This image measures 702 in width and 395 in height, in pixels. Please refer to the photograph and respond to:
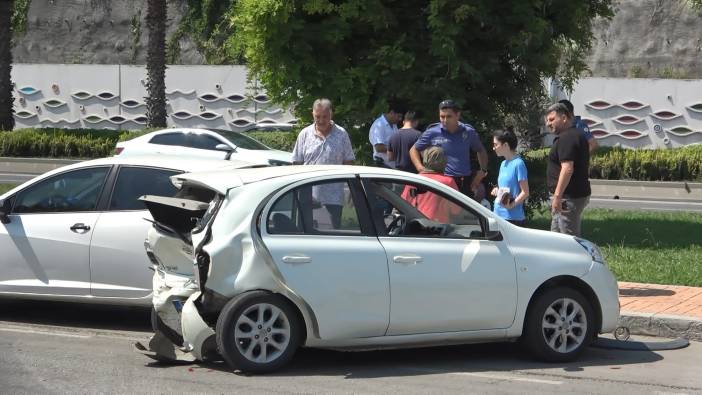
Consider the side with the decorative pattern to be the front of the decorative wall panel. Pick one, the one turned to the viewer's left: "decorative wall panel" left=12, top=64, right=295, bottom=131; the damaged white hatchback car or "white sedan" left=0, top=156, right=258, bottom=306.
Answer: the white sedan

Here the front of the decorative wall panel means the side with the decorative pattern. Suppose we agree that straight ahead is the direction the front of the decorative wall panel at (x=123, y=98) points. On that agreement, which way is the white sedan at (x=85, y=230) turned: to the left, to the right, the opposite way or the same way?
to the right

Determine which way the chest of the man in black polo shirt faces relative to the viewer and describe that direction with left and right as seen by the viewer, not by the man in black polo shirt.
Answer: facing to the left of the viewer

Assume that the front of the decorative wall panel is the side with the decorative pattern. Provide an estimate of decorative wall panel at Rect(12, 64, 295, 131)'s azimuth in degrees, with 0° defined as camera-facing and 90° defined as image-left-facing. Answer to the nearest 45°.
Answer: approximately 0°

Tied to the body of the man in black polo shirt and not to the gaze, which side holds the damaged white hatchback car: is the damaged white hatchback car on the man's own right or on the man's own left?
on the man's own left

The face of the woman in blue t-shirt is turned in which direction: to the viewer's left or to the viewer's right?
to the viewer's left

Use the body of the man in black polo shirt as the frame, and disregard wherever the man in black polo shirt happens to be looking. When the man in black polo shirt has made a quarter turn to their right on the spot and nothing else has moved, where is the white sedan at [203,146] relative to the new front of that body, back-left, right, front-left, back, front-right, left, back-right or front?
front-left

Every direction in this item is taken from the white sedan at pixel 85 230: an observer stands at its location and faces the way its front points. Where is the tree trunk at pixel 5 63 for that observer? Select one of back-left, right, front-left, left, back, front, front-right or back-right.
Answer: right

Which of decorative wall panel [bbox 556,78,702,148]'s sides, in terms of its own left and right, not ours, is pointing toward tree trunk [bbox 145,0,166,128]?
right

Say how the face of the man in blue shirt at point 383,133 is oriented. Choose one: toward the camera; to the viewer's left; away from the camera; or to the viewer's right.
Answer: to the viewer's right

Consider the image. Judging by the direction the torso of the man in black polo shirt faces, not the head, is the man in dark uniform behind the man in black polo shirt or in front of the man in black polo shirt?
in front

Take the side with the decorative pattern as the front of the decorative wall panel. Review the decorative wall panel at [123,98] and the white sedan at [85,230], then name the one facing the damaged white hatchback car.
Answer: the decorative wall panel

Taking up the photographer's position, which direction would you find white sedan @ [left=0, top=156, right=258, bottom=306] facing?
facing to the left of the viewer

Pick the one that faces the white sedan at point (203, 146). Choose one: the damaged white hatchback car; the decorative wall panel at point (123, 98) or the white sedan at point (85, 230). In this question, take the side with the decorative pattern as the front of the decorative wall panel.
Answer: the decorative wall panel

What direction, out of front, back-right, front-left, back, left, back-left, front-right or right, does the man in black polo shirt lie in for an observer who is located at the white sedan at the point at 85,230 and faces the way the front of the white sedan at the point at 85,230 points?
back

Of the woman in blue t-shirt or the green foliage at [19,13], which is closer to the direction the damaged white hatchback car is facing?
the woman in blue t-shirt
